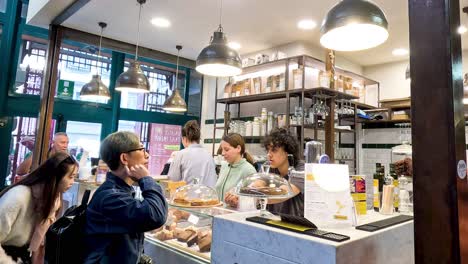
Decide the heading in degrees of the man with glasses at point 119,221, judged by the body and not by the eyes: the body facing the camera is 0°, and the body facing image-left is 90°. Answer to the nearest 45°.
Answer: approximately 270°

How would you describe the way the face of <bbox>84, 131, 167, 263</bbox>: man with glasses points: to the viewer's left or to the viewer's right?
to the viewer's right

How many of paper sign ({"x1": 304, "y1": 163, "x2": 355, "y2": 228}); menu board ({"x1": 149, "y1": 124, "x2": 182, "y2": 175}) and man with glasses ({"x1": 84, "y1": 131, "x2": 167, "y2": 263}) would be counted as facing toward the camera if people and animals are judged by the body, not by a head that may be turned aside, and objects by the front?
2

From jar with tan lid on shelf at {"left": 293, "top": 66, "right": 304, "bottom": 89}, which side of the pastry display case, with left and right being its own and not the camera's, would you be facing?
back

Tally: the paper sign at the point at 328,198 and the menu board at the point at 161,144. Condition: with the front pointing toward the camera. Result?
2

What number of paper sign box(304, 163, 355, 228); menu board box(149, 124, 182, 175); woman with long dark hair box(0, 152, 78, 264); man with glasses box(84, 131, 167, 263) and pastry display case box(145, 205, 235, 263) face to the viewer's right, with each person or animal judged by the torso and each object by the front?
2

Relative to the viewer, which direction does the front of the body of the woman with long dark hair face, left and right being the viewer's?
facing to the right of the viewer

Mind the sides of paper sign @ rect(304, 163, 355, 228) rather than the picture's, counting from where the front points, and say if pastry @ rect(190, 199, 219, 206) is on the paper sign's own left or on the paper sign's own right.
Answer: on the paper sign's own right

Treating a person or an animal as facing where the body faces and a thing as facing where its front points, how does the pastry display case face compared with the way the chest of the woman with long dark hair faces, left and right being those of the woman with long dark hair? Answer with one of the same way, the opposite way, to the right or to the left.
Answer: the opposite way

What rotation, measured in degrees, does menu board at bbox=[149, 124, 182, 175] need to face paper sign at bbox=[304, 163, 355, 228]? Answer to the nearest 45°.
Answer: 0° — it already faces it

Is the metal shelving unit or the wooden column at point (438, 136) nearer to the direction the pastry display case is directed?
the wooden column

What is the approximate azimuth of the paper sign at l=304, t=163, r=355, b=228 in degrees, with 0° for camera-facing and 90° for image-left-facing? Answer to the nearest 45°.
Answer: approximately 0°

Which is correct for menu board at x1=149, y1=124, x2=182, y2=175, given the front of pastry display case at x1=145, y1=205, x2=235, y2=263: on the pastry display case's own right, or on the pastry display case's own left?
on the pastry display case's own right
